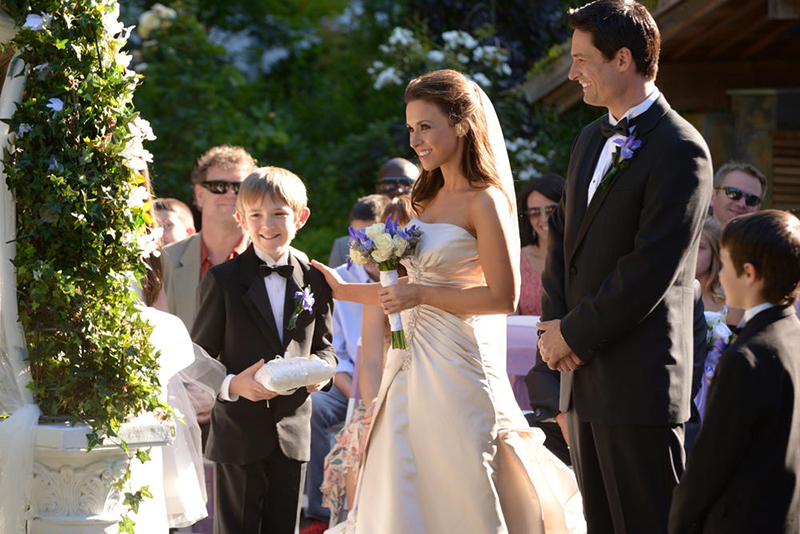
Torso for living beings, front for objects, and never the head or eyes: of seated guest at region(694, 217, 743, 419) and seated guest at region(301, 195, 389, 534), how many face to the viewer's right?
0

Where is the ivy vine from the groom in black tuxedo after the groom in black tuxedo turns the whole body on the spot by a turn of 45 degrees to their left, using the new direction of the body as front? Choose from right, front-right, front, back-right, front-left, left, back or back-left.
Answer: right

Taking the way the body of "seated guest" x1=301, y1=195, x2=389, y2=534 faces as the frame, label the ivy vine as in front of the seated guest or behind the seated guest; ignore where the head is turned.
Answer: in front

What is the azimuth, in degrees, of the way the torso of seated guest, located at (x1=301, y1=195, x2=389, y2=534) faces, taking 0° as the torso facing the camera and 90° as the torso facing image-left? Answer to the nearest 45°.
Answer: approximately 45°

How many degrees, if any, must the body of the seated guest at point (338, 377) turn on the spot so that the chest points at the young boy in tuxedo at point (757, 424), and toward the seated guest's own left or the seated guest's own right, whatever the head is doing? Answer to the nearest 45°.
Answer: approximately 45° to the seated guest's own left

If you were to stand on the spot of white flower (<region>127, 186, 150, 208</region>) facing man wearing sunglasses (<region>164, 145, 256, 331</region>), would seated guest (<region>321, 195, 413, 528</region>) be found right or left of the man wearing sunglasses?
right

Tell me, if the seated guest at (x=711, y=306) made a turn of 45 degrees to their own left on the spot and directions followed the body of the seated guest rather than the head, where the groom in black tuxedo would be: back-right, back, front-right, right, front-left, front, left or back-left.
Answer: front

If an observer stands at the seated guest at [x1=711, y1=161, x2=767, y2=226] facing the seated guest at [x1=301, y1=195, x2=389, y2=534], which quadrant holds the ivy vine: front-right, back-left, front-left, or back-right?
front-left

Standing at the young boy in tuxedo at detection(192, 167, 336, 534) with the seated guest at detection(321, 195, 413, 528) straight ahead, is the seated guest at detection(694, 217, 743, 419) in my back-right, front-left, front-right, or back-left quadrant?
front-right

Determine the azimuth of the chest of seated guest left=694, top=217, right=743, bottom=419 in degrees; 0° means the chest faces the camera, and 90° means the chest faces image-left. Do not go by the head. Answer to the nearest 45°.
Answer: approximately 45°

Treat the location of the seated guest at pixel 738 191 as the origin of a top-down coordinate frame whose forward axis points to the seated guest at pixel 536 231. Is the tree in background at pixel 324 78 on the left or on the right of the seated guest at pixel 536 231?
right

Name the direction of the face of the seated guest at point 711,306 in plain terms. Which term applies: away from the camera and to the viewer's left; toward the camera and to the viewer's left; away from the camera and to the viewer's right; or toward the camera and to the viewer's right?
toward the camera and to the viewer's left

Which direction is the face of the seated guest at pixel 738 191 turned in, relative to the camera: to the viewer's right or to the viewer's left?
to the viewer's left

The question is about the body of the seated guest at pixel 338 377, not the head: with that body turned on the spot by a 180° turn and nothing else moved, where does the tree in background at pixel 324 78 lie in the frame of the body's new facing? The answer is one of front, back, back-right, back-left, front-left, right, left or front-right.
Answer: front-left
